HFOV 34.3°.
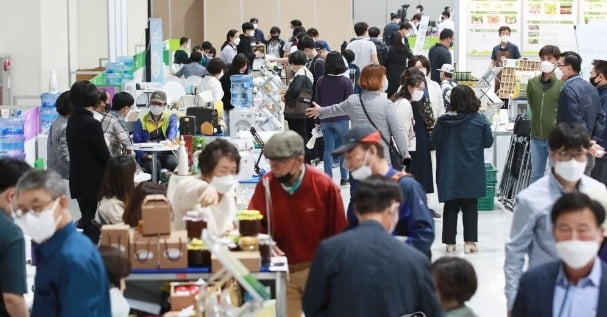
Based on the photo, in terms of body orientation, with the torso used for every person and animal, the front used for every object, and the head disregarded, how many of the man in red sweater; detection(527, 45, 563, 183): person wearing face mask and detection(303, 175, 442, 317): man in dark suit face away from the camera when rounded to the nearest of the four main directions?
1

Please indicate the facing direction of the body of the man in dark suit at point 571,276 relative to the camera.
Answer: toward the camera

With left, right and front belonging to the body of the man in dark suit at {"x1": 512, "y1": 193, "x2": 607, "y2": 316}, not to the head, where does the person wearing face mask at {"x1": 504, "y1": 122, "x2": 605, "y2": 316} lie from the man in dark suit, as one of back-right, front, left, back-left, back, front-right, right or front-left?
back

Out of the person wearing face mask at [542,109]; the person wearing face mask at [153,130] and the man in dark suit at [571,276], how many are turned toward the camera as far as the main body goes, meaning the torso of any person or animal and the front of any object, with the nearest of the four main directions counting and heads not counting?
3

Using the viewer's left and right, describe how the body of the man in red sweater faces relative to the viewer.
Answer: facing the viewer and to the left of the viewer

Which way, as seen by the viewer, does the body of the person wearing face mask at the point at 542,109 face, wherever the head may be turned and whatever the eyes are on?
toward the camera

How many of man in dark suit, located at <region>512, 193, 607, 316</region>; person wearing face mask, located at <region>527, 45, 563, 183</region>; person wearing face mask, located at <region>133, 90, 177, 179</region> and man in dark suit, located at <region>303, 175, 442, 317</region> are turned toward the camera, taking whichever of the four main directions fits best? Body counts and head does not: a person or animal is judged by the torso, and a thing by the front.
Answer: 3

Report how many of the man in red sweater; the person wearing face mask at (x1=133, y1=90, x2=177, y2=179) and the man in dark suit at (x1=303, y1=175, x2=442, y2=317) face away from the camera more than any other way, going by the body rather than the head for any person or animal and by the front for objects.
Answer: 1

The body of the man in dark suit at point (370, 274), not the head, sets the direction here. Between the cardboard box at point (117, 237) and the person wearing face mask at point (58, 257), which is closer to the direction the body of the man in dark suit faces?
the cardboard box

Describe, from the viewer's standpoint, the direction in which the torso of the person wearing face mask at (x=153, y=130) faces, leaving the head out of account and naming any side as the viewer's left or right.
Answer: facing the viewer

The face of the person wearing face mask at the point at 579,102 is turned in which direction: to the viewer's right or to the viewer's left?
to the viewer's left

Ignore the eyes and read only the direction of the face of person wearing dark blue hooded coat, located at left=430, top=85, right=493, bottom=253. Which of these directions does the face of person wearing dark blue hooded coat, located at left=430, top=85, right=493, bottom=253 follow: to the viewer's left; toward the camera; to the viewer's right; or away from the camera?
away from the camera

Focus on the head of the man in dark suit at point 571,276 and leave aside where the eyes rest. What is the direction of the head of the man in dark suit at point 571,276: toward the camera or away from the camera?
toward the camera

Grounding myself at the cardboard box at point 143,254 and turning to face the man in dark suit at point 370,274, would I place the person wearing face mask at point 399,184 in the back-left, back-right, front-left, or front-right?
front-left

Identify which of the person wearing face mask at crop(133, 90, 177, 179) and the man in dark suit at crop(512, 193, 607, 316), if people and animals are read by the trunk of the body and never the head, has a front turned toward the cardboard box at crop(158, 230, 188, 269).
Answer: the person wearing face mask

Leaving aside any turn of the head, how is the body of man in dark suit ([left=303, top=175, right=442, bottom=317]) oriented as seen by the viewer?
away from the camera

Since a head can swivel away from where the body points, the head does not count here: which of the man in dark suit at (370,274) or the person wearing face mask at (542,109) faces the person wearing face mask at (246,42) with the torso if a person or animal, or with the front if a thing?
the man in dark suit

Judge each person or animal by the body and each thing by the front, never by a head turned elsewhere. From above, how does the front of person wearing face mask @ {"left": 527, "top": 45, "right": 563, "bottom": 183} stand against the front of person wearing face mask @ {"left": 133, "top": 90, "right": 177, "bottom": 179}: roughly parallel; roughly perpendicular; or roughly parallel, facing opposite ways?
roughly parallel

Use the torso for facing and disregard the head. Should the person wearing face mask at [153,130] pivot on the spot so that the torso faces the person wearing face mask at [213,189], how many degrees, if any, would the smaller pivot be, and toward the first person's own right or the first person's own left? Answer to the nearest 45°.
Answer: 0° — they already face them
